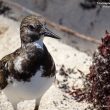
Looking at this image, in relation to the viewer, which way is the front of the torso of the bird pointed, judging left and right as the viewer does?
facing the viewer and to the right of the viewer
